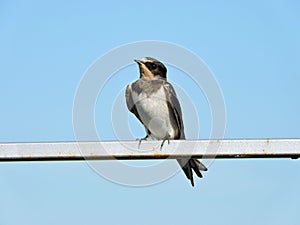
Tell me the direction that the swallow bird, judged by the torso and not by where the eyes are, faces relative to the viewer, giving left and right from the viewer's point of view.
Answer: facing the viewer and to the left of the viewer
